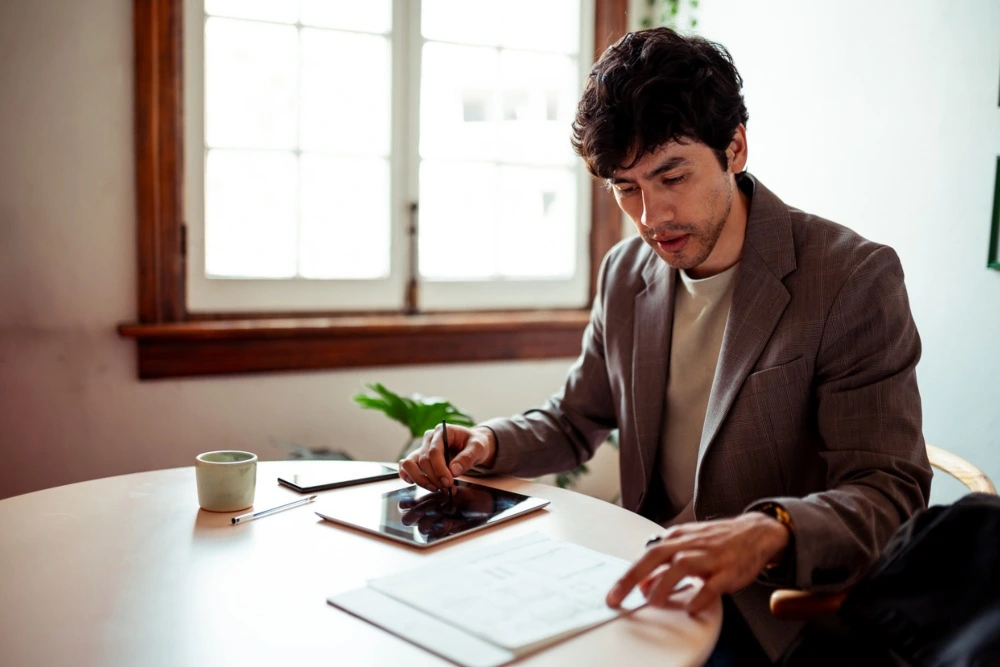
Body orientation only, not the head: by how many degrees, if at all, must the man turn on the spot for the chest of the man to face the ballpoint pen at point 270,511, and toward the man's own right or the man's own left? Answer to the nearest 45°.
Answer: approximately 45° to the man's own right

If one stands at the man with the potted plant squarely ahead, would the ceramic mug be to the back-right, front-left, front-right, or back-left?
front-left

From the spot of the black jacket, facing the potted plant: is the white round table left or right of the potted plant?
left

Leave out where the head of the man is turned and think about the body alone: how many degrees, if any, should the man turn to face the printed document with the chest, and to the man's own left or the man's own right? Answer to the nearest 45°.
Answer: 0° — they already face it

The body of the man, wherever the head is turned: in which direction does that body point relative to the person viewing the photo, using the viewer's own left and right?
facing the viewer and to the left of the viewer

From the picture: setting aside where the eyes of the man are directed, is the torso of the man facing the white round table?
yes

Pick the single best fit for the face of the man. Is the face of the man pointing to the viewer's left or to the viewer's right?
to the viewer's left

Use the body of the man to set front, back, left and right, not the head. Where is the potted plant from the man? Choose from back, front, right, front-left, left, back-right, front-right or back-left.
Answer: right

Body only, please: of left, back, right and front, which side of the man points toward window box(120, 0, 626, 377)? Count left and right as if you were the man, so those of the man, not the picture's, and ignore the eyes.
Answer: right

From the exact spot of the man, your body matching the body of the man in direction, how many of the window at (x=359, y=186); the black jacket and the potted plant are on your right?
2

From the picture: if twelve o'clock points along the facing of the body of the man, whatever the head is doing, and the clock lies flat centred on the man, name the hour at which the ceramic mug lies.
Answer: The ceramic mug is roughly at 1 o'clock from the man.

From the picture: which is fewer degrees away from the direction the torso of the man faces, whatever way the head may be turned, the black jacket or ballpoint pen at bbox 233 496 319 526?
the ballpoint pen
